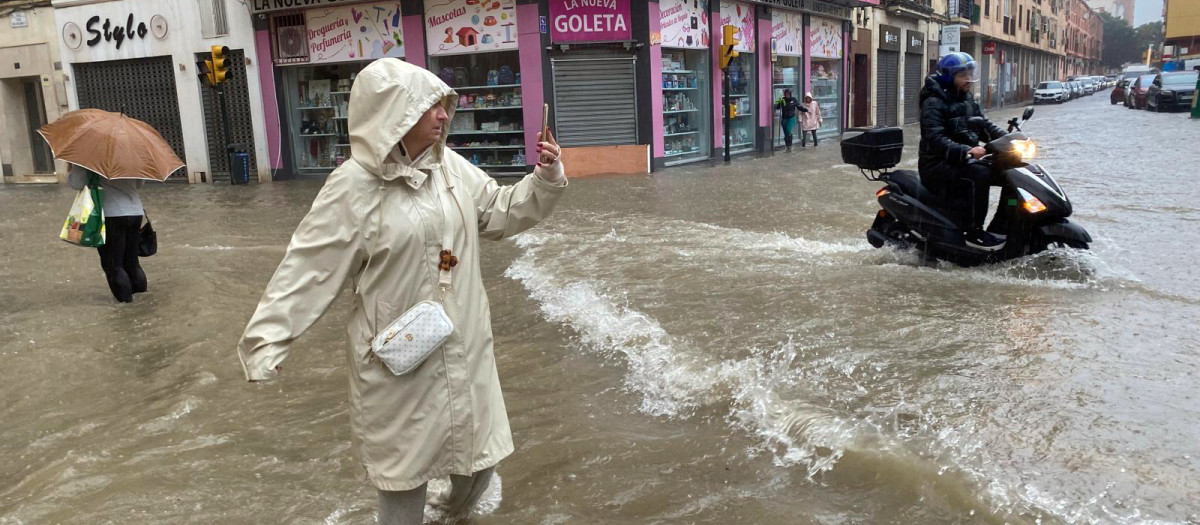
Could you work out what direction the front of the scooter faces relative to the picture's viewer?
facing the viewer and to the right of the viewer

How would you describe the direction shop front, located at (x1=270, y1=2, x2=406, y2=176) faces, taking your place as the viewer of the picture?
facing the viewer

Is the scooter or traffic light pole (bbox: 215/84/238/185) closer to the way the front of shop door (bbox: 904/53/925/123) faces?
the scooter

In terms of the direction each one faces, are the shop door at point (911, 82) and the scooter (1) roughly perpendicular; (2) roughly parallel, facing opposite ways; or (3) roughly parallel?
roughly parallel

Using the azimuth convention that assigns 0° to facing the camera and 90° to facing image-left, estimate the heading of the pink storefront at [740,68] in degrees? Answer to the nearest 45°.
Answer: approximately 315°

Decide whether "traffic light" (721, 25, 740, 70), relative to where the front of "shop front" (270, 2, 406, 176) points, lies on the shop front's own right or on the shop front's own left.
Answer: on the shop front's own left

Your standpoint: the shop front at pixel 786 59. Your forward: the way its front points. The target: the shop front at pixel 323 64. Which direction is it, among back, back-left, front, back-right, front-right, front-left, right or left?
right

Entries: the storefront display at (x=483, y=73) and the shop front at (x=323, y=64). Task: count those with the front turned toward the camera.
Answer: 2

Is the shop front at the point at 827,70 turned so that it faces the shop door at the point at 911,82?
no

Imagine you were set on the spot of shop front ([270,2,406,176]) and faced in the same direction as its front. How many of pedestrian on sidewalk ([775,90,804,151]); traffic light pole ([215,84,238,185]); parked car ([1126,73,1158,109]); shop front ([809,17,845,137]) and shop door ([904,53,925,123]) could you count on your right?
1

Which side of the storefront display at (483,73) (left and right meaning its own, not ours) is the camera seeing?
front

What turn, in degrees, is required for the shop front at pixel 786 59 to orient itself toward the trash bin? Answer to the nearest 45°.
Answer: approximately 90° to its right

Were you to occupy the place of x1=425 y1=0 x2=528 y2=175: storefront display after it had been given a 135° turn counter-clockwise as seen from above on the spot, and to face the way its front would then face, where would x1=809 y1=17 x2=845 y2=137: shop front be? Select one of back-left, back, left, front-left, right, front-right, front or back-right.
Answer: front

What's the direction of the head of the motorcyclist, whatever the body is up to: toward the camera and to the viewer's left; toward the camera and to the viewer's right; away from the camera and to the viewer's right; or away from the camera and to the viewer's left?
toward the camera and to the viewer's right

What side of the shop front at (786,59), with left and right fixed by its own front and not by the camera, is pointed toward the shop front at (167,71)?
right

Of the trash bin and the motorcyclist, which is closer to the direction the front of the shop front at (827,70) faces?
the motorcyclist

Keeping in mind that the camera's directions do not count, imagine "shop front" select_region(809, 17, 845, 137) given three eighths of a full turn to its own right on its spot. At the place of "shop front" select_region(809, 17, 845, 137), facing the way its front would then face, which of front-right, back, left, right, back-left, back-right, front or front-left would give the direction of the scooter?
left

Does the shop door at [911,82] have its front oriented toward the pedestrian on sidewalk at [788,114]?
no

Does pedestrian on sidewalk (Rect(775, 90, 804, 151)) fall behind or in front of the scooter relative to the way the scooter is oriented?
behind
